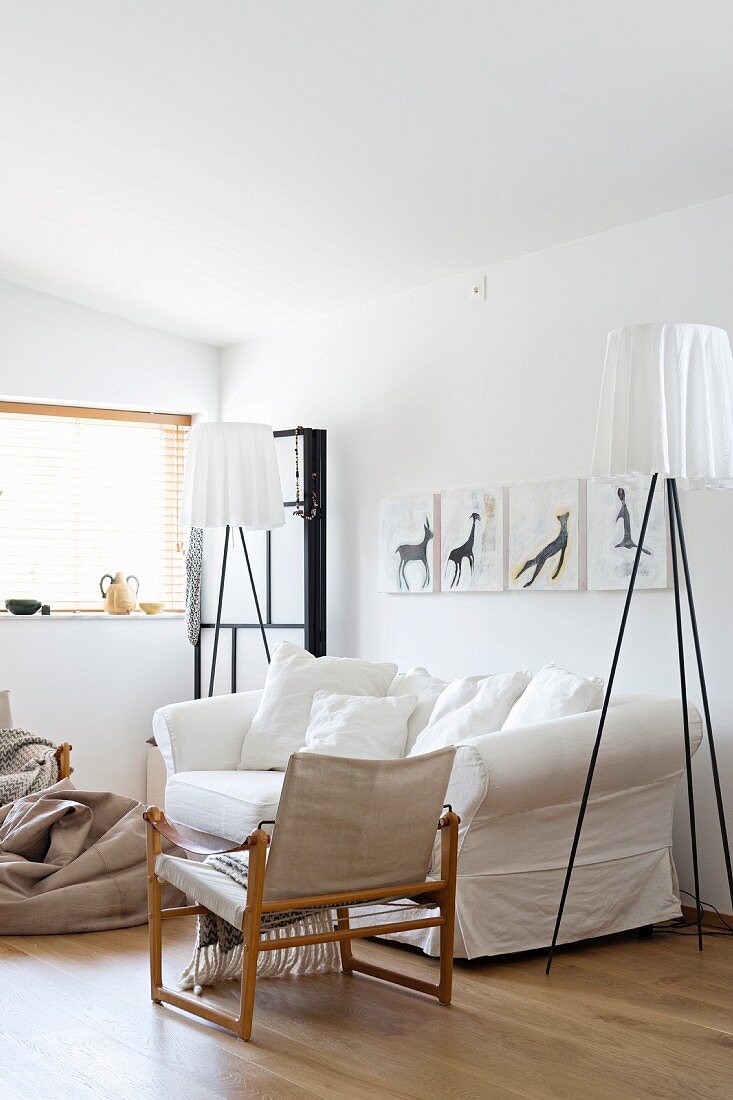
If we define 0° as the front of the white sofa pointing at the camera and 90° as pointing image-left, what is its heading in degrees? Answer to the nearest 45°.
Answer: approximately 45°

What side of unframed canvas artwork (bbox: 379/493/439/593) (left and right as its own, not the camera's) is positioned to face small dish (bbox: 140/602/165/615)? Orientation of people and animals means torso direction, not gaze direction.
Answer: right

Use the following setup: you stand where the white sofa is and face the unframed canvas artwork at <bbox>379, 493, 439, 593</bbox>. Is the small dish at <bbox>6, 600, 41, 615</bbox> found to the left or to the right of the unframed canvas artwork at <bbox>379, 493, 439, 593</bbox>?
left

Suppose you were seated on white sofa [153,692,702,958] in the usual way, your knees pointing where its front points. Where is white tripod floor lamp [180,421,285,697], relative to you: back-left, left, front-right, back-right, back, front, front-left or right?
right

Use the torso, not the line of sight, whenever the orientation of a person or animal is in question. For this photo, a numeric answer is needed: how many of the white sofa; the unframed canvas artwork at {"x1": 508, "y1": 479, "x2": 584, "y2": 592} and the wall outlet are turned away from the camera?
0

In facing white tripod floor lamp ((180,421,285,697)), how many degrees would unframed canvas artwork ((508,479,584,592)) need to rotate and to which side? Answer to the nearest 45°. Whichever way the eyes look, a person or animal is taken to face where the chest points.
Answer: approximately 45° to its right

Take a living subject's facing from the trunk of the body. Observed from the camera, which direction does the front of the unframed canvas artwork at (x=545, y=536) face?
facing the viewer and to the left of the viewer

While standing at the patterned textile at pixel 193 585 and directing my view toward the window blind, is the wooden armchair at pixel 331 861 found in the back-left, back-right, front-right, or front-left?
back-left

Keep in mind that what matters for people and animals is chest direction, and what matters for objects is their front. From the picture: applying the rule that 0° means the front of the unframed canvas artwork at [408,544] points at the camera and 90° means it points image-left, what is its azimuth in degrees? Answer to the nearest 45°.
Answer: approximately 45°

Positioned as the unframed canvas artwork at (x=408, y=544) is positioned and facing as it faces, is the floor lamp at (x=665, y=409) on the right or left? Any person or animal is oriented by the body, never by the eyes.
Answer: on its left
